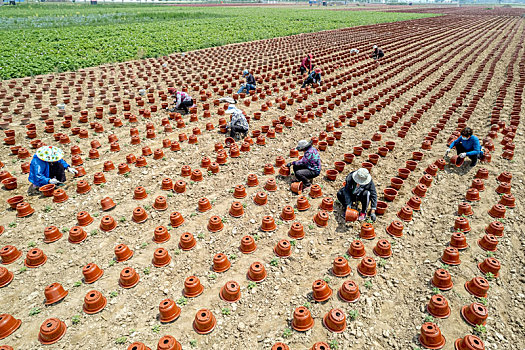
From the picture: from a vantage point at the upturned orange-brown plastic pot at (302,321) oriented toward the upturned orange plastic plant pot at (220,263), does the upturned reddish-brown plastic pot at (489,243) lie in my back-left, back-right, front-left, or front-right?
back-right

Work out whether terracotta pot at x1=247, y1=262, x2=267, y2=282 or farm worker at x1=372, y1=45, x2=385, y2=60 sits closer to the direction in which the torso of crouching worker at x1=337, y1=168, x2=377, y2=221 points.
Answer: the terracotta pot

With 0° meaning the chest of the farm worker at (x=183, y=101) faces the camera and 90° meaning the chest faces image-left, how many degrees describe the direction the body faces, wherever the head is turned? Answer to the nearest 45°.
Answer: approximately 90°

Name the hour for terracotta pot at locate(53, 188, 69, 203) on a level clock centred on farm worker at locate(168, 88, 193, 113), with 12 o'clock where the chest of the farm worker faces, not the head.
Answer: The terracotta pot is roughly at 10 o'clock from the farm worker.

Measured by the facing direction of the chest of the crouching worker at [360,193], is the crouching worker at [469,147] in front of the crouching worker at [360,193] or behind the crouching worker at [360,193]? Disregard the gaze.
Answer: behind

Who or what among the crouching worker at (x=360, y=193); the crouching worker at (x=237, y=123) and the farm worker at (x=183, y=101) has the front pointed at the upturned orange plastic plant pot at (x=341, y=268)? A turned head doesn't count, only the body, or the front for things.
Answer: the crouching worker at (x=360, y=193)

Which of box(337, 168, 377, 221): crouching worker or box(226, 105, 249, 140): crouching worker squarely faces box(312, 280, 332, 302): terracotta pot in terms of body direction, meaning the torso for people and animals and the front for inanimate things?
box(337, 168, 377, 221): crouching worker

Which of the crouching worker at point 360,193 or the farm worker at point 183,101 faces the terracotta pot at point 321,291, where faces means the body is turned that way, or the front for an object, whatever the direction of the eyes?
the crouching worker

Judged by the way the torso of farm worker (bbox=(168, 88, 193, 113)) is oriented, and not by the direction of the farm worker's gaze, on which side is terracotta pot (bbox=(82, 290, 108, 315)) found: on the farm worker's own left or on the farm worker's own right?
on the farm worker's own left

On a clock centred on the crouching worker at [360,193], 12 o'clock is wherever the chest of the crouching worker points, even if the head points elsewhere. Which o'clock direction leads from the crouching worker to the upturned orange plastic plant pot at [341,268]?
The upturned orange plastic plant pot is roughly at 12 o'clock from the crouching worker.

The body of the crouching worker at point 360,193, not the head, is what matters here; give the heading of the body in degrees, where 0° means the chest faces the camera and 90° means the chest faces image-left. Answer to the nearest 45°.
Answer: approximately 0°

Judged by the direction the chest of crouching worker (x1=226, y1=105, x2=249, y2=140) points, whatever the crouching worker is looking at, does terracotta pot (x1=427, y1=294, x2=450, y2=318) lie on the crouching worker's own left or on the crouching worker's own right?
on the crouching worker's own left
